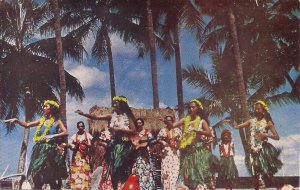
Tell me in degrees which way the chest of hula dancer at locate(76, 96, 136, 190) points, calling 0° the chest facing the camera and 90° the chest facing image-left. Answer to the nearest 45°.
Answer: approximately 45°

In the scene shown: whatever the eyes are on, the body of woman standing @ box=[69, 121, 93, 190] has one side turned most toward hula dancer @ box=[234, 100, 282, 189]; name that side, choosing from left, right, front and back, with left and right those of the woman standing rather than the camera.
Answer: left

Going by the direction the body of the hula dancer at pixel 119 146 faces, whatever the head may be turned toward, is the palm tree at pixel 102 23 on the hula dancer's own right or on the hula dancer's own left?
on the hula dancer's own right

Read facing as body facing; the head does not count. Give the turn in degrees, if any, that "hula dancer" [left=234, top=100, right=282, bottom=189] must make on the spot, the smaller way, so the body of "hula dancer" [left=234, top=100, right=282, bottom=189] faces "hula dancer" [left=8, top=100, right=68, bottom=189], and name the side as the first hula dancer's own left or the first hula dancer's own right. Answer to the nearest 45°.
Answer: approximately 45° to the first hula dancer's own right

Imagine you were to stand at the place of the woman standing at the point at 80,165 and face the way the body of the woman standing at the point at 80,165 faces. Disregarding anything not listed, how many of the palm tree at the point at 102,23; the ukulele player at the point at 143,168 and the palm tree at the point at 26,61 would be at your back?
2

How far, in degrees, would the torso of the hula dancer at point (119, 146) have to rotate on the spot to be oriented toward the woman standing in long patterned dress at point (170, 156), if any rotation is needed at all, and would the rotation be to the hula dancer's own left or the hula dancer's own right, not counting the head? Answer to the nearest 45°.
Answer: approximately 135° to the hula dancer's own left

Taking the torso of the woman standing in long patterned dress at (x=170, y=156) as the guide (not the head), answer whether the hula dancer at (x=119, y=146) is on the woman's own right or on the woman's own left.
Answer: on the woman's own right

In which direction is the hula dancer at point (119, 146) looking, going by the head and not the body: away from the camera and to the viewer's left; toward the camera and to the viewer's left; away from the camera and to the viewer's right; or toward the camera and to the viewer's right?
toward the camera and to the viewer's left

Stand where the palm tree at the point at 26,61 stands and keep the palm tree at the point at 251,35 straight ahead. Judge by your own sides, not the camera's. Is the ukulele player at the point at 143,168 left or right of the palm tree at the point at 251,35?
right

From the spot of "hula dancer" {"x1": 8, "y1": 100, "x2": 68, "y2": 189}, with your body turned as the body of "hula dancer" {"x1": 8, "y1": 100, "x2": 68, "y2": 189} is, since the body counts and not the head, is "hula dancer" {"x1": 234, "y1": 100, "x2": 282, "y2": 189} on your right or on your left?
on your left

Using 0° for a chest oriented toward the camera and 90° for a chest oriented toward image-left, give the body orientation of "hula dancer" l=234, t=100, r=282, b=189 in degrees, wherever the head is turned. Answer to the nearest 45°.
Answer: approximately 45°

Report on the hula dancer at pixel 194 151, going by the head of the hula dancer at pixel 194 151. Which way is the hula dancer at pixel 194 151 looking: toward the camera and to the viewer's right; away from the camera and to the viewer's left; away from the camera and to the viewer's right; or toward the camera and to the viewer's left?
toward the camera and to the viewer's left

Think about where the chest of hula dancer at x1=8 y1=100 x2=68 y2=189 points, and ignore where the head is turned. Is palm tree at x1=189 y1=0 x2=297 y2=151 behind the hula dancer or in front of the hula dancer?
behind
